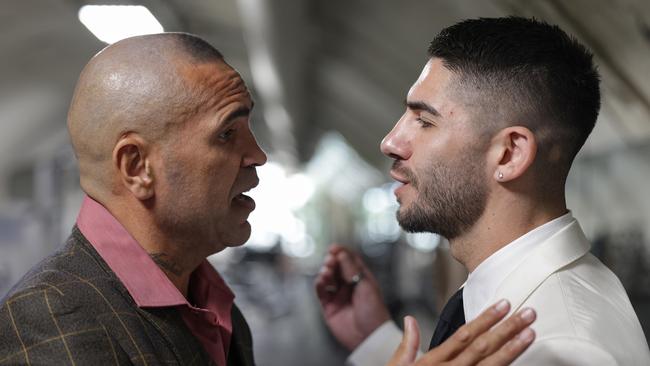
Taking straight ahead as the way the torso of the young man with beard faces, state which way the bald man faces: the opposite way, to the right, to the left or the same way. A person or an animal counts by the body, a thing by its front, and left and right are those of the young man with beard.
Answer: the opposite way

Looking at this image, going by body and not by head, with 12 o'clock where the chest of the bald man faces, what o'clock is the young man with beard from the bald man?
The young man with beard is roughly at 12 o'clock from the bald man.

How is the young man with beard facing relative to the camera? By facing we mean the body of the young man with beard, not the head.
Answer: to the viewer's left

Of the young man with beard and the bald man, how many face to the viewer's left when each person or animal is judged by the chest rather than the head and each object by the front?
1

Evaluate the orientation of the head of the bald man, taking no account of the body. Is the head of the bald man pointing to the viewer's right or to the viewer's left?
to the viewer's right

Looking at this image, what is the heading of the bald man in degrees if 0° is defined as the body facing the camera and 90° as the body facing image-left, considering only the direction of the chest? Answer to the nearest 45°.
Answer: approximately 270°

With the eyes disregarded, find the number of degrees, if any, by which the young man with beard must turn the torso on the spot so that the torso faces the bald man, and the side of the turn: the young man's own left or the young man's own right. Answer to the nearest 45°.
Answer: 0° — they already face them

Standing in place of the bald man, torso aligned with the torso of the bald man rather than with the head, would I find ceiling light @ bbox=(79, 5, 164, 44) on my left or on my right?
on my left

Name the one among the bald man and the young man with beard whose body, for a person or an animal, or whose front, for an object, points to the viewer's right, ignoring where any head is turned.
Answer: the bald man

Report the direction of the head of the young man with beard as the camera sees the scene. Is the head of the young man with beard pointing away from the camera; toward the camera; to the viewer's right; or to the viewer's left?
to the viewer's left
